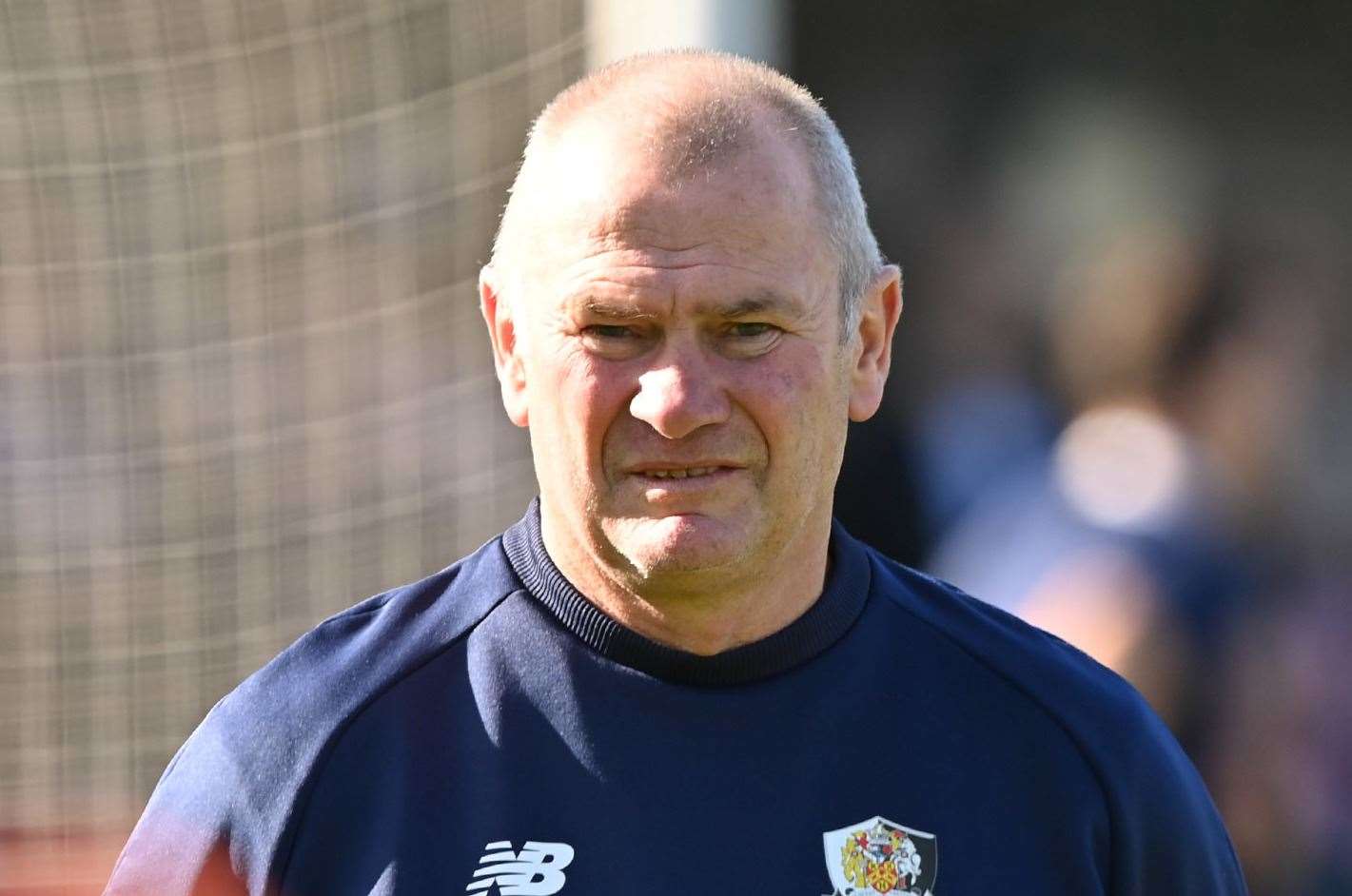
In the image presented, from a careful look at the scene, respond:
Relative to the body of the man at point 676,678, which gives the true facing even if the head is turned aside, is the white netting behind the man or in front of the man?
behind

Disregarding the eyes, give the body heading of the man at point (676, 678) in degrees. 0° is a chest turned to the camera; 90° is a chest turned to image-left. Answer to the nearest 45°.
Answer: approximately 0°
